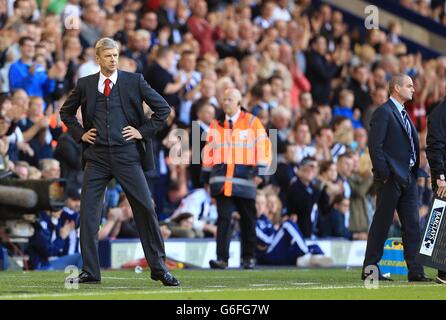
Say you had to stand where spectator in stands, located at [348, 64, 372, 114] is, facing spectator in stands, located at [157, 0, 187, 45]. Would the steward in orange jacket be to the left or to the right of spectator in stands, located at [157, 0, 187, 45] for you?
left

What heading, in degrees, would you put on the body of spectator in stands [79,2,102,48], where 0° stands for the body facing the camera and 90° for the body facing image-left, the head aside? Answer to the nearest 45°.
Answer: approximately 315°

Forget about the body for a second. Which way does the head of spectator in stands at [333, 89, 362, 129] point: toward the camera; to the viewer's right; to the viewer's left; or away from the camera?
toward the camera

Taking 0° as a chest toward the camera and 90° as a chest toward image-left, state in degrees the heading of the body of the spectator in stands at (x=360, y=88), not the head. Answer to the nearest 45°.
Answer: approximately 315°

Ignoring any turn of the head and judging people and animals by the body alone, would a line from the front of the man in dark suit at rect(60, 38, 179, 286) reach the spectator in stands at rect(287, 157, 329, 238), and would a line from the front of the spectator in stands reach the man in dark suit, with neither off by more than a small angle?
no

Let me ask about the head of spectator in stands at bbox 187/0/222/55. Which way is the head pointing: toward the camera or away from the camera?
toward the camera

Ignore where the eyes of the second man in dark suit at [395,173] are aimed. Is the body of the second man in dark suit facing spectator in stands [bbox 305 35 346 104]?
no

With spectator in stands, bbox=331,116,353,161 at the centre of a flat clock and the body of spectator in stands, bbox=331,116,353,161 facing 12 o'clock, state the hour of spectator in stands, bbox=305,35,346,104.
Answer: spectator in stands, bbox=305,35,346,104 is roughly at 7 o'clock from spectator in stands, bbox=331,116,353,161.

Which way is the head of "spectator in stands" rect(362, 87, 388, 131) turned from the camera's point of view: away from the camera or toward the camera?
toward the camera

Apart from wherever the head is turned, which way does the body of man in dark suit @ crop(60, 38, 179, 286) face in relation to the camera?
toward the camera

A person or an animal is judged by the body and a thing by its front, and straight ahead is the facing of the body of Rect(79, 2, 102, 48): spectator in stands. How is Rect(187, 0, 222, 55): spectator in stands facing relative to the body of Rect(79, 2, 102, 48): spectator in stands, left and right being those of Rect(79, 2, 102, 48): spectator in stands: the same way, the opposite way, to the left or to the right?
the same way

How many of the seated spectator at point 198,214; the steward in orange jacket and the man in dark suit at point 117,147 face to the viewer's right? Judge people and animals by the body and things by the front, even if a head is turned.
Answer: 0

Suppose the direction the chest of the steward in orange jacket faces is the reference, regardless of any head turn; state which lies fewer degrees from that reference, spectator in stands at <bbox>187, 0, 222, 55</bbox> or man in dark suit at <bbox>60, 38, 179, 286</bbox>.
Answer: the man in dark suit

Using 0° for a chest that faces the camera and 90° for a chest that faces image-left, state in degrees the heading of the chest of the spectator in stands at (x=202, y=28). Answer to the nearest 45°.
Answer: approximately 315°
